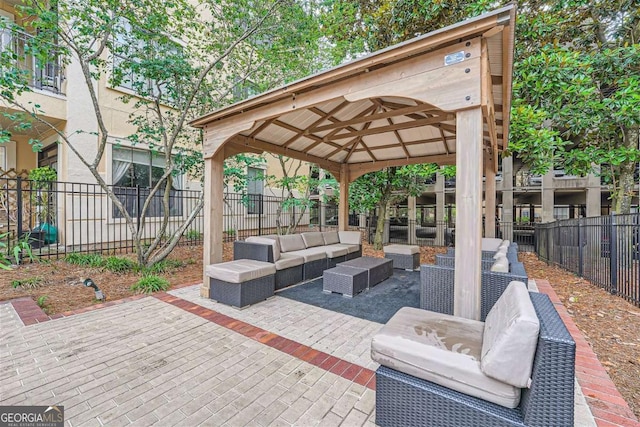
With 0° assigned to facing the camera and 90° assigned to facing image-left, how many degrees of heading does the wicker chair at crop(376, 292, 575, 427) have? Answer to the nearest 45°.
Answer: approximately 90°

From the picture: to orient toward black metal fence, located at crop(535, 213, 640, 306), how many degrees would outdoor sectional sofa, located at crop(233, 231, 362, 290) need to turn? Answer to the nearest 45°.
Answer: approximately 45° to its left

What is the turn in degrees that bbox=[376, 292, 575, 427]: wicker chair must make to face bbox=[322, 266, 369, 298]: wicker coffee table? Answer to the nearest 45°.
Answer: approximately 45° to its right

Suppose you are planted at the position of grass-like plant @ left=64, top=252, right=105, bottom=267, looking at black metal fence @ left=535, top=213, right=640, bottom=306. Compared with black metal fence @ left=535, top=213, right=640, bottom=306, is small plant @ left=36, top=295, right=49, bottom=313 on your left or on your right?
right

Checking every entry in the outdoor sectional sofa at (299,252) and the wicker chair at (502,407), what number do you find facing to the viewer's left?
1

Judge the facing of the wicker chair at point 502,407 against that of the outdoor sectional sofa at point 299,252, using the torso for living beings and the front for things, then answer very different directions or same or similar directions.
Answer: very different directions

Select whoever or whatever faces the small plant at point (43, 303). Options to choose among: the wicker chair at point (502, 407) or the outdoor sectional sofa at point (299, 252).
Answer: the wicker chair

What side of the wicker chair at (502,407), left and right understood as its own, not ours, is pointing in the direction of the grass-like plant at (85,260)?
front

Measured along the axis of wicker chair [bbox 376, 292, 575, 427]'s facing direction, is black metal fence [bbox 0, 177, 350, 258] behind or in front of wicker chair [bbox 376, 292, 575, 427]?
in front

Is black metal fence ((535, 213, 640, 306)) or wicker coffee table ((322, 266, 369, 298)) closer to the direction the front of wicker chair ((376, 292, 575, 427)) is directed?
the wicker coffee table

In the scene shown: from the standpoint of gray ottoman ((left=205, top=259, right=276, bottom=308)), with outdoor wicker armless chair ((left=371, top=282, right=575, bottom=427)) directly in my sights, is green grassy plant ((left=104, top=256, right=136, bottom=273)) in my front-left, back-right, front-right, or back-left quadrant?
back-right

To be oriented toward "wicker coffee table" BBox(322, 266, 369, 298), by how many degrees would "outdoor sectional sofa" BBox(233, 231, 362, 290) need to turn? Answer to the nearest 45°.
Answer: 0° — it already faces it

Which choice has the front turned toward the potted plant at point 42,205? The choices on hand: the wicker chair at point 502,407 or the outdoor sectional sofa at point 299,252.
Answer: the wicker chair

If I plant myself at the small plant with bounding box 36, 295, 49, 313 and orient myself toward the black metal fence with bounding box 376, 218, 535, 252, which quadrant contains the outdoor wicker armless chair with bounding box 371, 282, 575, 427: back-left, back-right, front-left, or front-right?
front-right
